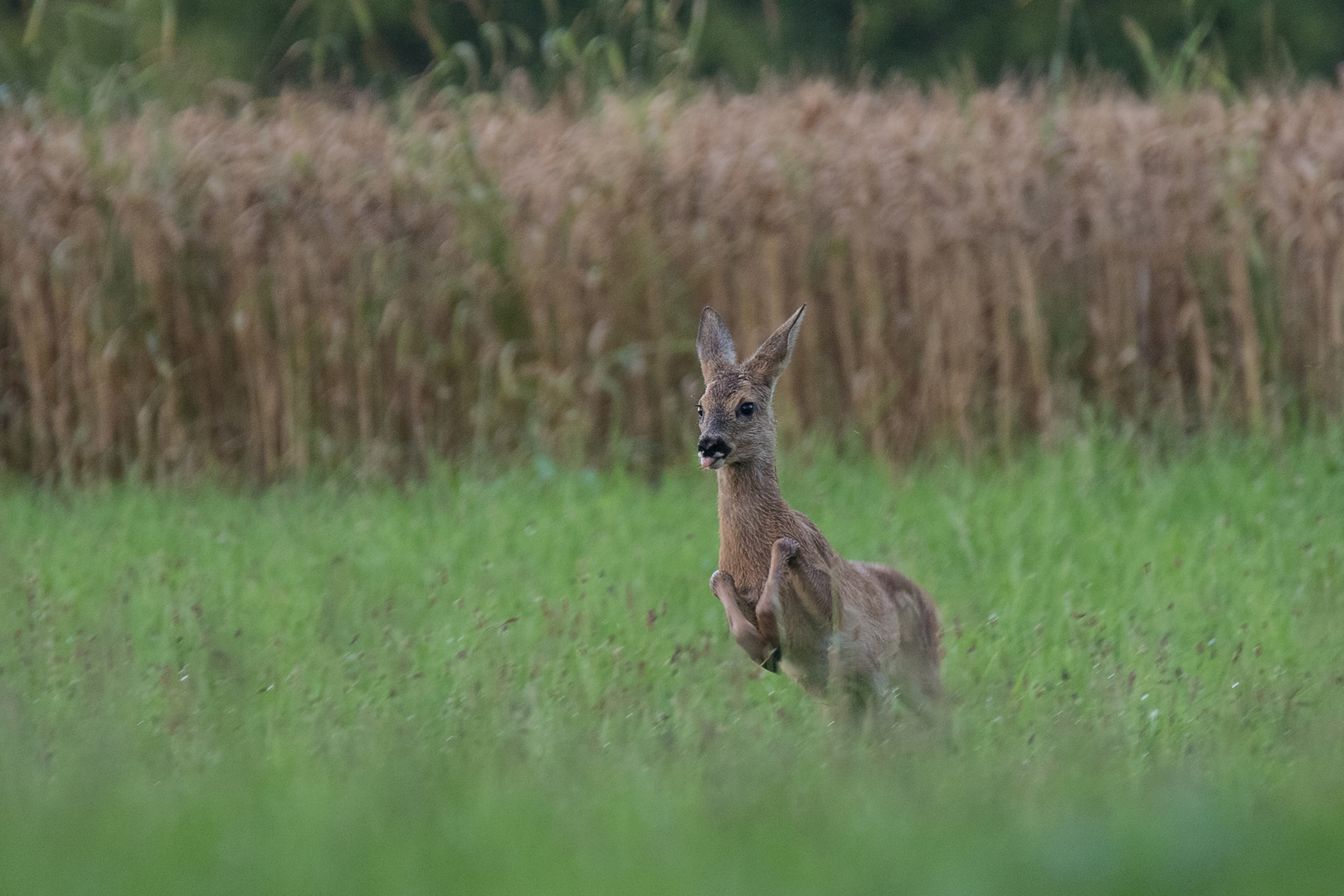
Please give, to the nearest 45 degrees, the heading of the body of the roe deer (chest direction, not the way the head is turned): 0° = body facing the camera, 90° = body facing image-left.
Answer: approximately 45°
